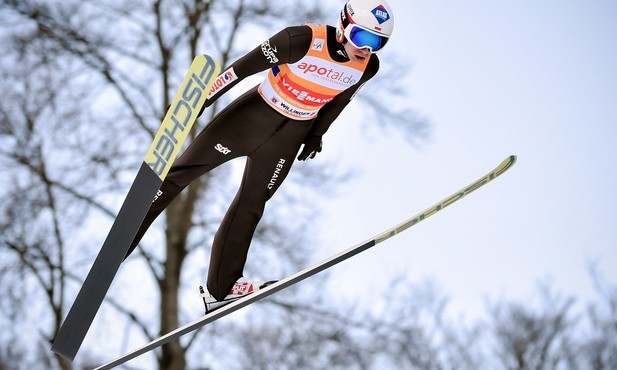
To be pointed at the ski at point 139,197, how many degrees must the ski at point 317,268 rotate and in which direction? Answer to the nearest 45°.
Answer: approximately 135° to its right

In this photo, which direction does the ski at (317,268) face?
to the viewer's right

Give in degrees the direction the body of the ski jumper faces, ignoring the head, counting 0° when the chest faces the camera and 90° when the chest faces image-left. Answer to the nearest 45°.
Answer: approximately 315°
